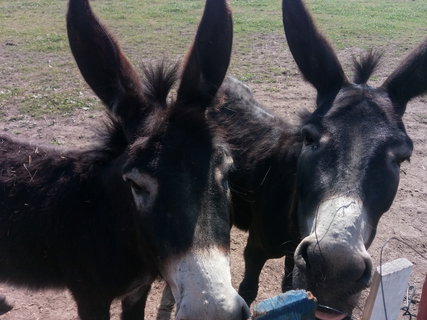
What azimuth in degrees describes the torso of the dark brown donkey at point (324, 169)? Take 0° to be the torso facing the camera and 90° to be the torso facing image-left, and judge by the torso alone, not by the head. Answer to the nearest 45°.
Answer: approximately 315°

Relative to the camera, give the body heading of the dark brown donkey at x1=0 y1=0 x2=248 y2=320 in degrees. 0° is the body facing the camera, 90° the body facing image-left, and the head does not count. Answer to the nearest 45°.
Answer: approximately 315°

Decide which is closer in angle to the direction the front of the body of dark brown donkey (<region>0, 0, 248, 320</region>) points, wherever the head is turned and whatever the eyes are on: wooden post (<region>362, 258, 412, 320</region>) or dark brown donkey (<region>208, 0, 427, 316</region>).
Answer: the wooden post

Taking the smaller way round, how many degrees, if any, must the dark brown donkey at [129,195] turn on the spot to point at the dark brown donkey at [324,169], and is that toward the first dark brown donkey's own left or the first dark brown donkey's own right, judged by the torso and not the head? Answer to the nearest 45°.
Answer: approximately 45° to the first dark brown donkey's own left

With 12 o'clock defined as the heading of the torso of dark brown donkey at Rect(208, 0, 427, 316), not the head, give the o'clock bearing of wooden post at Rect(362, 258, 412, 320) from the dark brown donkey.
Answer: The wooden post is roughly at 1 o'clock from the dark brown donkey.

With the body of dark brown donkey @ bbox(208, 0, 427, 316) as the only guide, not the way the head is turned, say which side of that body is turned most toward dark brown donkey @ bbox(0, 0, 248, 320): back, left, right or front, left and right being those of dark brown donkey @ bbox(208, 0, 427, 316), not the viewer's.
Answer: right

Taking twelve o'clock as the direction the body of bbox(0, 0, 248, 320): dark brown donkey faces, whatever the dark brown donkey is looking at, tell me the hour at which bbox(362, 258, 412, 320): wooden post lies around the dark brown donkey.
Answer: The wooden post is roughly at 12 o'clock from the dark brown donkey.

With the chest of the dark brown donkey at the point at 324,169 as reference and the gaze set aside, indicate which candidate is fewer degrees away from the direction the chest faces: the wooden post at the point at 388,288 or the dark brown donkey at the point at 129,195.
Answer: the wooden post
